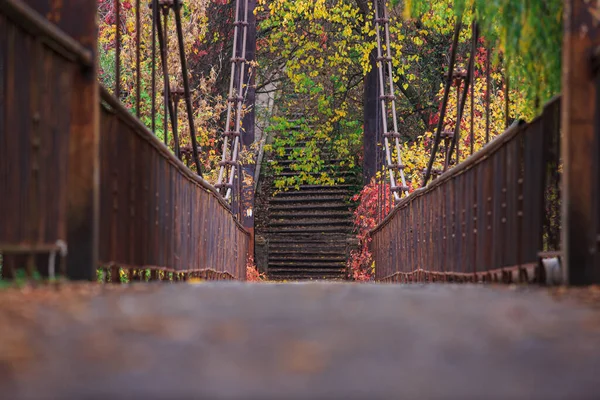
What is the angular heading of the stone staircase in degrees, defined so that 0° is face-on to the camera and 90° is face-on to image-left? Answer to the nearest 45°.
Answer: approximately 0°

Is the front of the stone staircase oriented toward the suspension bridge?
yes
